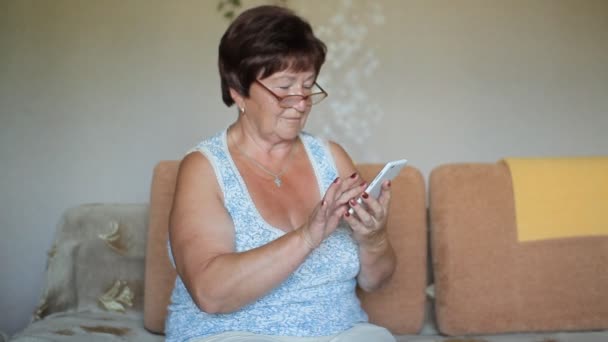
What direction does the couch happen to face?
toward the camera

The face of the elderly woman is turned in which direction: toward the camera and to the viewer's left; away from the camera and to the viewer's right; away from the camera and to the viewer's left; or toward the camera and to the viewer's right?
toward the camera and to the viewer's right

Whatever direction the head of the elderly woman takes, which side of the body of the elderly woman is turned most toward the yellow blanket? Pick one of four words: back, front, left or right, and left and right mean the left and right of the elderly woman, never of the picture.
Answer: left

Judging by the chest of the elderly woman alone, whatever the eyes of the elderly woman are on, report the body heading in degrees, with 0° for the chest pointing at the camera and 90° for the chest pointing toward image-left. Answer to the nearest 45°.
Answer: approximately 315°
